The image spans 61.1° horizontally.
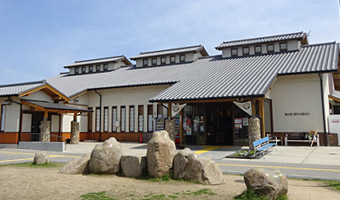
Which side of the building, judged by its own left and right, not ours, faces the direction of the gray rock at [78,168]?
front

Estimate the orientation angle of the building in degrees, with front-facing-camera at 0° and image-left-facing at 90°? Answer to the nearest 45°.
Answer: approximately 45°

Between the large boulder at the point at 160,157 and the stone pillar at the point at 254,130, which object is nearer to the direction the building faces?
the large boulder

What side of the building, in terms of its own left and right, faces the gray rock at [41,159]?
front

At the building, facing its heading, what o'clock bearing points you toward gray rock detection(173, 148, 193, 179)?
The gray rock is roughly at 11 o'clock from the building.

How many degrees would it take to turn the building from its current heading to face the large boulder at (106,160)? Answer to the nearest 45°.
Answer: approximately 45° to its left

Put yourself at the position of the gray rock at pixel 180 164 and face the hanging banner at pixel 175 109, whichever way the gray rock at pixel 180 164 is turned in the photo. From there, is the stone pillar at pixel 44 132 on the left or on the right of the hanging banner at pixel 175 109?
left

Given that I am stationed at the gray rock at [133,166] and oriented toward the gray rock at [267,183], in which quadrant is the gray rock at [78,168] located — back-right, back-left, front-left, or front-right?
back-right
